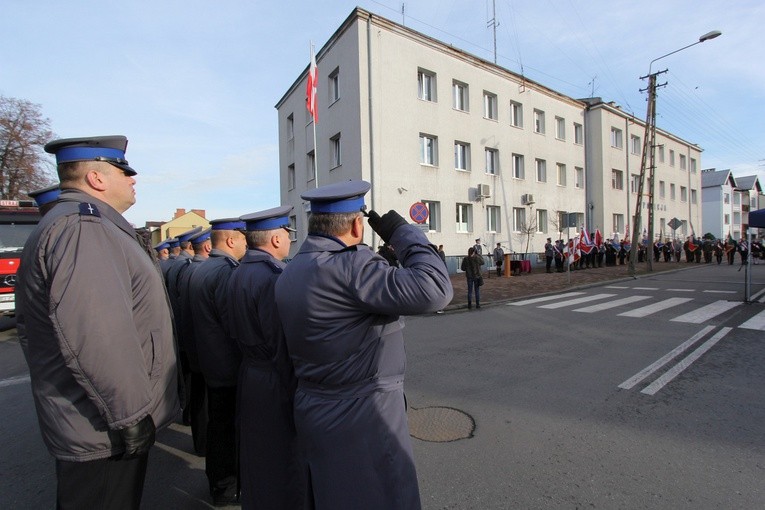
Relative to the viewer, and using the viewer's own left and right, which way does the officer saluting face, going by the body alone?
facing away from the viewer and to the right of the viewer

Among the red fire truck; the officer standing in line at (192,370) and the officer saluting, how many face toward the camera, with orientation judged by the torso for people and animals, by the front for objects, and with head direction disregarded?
1

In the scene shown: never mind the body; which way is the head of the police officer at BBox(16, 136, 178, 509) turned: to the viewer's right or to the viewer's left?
to the viewer's right

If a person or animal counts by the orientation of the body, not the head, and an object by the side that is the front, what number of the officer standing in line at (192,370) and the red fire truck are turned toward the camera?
1

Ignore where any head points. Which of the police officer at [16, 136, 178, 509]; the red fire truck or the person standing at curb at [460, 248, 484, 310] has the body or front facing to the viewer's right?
the police officer

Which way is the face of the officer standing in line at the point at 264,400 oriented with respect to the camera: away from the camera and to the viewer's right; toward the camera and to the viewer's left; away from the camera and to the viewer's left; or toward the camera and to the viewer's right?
away from the camera and to the viewer's right

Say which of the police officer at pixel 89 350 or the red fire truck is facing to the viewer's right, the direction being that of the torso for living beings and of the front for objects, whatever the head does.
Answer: the police officer

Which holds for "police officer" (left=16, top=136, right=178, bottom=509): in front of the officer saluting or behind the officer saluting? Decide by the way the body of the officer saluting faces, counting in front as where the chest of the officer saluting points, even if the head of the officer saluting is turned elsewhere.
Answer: behind

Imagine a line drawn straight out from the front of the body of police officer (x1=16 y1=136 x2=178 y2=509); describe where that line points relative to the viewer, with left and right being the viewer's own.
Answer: facing to the right of the viewer
